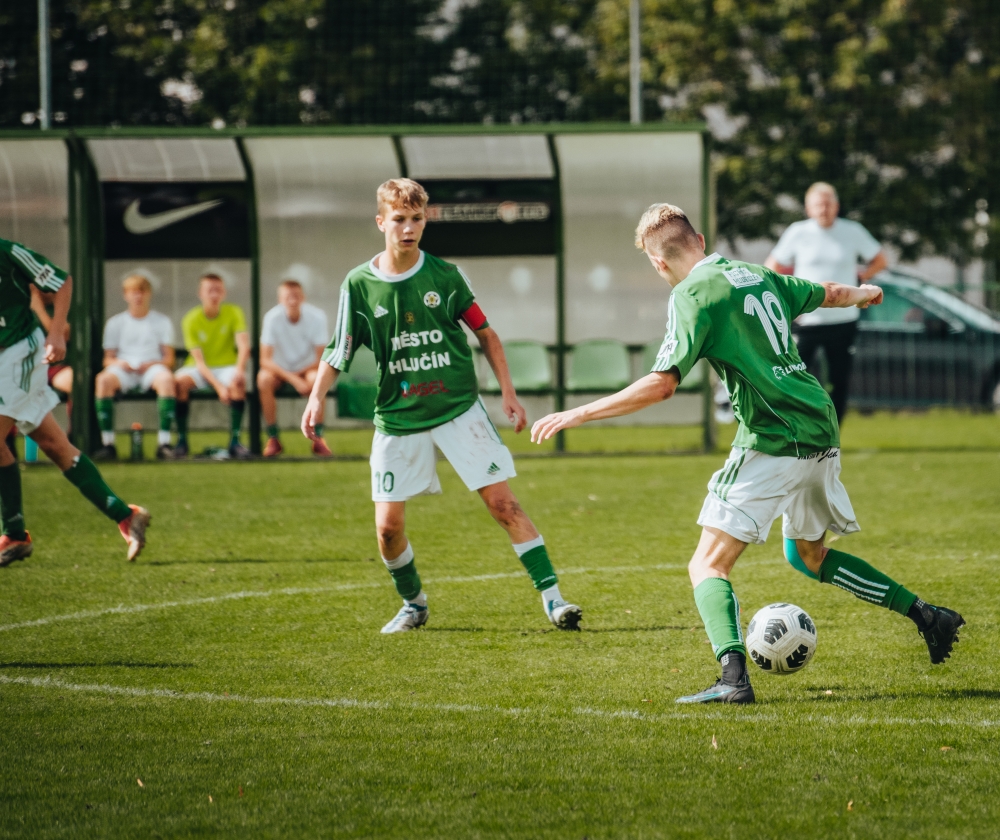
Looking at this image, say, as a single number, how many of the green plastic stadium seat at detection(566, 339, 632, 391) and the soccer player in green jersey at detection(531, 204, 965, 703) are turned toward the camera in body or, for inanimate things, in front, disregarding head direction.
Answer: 1

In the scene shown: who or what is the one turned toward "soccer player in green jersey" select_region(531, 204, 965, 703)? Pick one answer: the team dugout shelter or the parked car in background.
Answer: the team dugout shelter

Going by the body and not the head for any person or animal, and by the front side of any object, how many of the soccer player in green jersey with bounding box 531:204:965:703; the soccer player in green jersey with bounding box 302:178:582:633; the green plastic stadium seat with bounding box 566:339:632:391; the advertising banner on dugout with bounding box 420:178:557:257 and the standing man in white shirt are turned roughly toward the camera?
4

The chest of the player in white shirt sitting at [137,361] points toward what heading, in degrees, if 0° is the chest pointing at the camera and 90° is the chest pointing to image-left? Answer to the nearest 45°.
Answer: approximately 0°

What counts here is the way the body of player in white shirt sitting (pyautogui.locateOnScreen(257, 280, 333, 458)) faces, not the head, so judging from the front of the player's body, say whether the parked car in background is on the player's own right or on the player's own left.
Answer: on the player's own left

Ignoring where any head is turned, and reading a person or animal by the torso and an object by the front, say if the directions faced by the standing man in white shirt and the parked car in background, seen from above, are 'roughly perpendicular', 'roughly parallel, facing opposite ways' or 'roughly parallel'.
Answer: roughly perpendicular

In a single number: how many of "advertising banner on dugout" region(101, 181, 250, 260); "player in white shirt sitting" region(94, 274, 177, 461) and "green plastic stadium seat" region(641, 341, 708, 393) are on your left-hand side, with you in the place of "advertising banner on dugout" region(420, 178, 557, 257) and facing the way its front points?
1

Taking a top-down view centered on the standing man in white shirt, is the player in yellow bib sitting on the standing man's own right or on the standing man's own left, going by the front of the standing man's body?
on the standing man's own right
